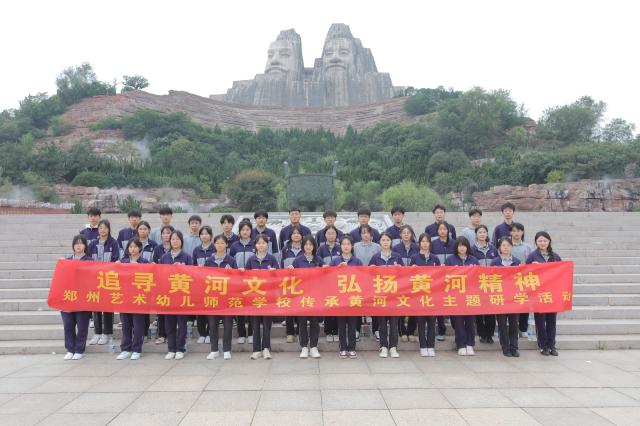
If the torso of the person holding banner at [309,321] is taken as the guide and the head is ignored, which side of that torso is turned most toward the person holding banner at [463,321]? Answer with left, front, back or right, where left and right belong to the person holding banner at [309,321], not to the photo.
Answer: left

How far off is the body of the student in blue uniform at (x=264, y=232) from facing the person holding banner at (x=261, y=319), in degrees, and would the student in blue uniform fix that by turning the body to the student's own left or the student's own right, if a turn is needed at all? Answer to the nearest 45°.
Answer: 0° — they already face them

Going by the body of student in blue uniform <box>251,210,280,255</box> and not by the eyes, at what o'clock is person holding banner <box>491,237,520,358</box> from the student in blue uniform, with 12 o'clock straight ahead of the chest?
The person holding banner is roughly at 10 o'clock from the student in blue uniform.

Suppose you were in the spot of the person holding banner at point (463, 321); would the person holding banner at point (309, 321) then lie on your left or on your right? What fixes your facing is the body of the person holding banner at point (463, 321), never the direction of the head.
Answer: on your right

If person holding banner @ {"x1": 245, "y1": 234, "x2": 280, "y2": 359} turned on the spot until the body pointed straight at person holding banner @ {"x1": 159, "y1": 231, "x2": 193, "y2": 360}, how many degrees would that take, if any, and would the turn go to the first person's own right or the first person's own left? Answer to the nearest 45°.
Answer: approximately 90° to the first person's own right

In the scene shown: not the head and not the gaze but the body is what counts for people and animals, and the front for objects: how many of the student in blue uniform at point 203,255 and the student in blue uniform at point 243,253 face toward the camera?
2

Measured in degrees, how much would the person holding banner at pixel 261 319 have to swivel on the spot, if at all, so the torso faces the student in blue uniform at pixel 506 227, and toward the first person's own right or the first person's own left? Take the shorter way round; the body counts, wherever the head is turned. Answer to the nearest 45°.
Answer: approximately 90° to the first person's own left

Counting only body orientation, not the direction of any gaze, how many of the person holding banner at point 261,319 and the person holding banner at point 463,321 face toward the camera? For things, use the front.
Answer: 2

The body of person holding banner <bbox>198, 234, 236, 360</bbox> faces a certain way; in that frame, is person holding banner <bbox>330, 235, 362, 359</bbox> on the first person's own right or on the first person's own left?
on the first person's own left
